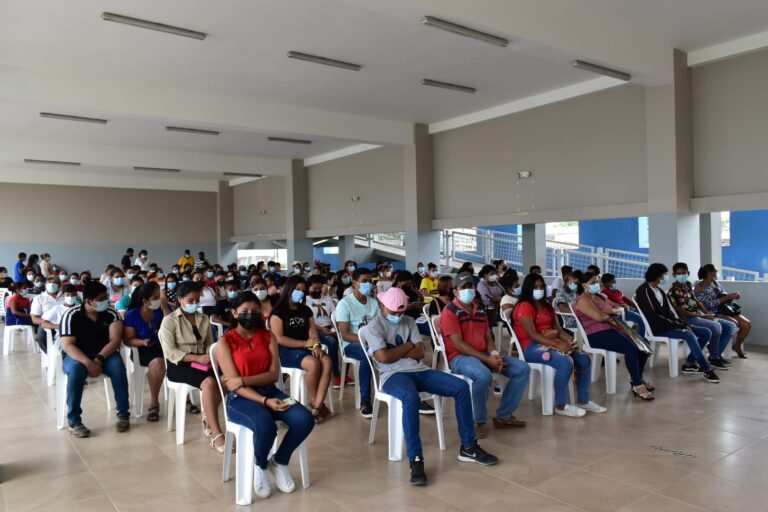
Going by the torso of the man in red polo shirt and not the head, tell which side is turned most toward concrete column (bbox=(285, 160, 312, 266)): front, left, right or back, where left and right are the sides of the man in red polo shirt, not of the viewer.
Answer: back

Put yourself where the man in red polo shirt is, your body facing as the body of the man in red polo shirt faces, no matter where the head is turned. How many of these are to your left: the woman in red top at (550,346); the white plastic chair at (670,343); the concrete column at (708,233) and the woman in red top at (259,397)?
3

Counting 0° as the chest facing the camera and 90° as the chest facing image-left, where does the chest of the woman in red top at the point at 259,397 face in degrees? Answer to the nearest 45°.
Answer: approximately 315°

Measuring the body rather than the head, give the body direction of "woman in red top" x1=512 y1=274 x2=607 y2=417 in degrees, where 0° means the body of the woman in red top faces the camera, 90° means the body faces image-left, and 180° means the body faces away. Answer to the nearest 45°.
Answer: approximately 315°

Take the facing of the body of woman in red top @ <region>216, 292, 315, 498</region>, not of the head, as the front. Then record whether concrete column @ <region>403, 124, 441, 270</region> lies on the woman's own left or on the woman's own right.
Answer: on the woman's own left

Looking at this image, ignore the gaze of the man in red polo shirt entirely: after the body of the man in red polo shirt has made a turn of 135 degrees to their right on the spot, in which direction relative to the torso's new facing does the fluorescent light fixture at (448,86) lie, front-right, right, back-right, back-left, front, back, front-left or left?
right

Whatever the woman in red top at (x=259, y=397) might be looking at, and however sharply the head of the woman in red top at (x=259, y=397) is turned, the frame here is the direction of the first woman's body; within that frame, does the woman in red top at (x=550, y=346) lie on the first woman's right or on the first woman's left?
on the first woman's left

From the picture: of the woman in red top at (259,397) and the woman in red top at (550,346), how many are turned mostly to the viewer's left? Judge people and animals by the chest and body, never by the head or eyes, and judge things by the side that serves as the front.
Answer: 0

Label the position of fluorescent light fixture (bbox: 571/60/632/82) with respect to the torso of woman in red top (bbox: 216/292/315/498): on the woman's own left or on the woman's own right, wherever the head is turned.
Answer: on the woman's own left

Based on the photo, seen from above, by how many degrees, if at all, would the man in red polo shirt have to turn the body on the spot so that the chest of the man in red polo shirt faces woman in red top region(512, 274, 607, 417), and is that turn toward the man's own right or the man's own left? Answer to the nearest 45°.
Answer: approximately 90° to the man's own left

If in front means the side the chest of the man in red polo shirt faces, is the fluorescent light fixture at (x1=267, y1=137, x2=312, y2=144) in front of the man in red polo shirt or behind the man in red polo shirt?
behind
